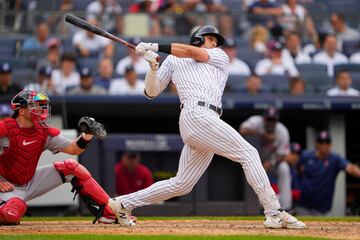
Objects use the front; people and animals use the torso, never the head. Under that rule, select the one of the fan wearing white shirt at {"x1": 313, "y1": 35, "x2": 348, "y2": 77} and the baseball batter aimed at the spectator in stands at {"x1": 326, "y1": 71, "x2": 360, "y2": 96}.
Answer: the fan wearing white shirt

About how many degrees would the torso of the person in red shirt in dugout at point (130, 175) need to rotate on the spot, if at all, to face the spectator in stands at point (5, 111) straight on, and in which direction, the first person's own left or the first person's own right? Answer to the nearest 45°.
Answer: approximately 90° to the first person's own right

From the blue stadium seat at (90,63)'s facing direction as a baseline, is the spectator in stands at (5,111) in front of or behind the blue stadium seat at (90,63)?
in front

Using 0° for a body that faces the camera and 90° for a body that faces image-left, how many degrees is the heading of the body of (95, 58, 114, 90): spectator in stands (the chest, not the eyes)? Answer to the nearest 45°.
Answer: approximately 0°

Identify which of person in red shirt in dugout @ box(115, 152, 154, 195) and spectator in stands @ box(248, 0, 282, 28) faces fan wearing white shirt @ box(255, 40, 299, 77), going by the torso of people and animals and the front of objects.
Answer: spectator in stands @ box(248, 0, 282, 28)

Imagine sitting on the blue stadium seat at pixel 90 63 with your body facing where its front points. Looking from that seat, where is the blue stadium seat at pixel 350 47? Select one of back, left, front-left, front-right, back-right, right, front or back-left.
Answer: left

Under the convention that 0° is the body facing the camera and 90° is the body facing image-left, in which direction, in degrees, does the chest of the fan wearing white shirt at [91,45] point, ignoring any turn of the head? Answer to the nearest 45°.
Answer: approximately 0°

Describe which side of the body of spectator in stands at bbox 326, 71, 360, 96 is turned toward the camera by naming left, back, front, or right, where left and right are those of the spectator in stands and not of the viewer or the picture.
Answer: front

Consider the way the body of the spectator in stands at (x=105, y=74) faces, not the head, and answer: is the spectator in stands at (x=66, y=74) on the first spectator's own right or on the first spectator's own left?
on the first spectator's own right

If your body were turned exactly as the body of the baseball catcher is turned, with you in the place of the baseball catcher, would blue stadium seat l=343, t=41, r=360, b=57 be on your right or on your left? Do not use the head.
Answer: on your left

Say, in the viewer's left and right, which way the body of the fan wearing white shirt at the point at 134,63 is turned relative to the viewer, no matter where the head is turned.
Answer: facing the viewer

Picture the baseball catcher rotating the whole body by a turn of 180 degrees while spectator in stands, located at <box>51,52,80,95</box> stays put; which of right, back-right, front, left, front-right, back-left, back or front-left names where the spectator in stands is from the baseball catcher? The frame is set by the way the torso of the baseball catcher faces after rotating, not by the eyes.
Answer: front-right
